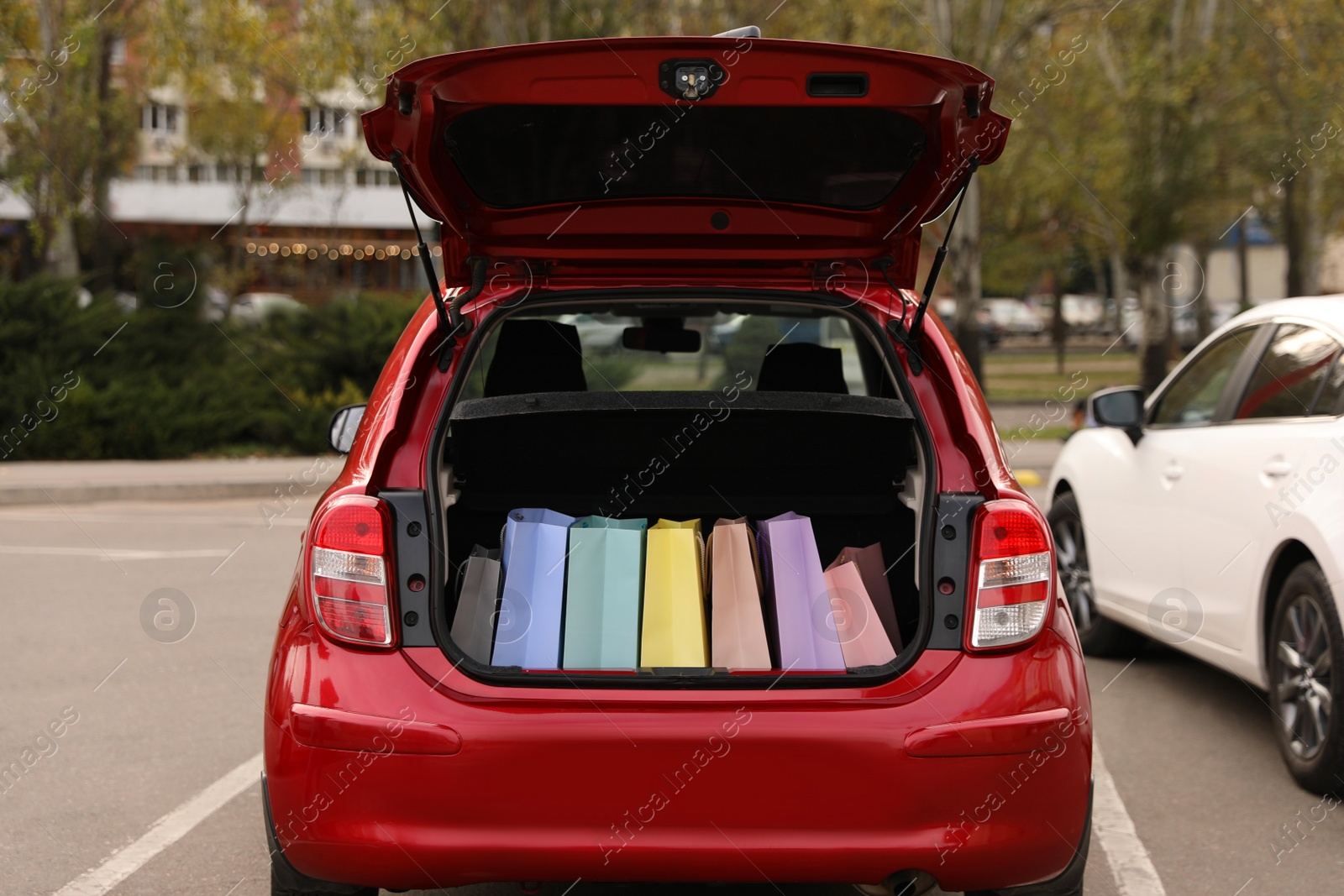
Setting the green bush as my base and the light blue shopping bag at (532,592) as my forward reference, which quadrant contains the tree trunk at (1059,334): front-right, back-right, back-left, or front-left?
back-left

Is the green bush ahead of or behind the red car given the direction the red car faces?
ahead

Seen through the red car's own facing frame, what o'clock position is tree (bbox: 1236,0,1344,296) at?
The tree is roughly at 1 o'clock from the red car.

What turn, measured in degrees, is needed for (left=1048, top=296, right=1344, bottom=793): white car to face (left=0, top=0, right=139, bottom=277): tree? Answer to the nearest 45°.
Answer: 0° — it already faces it

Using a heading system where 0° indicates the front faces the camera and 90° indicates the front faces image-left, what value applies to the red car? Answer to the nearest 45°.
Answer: approximately 180°

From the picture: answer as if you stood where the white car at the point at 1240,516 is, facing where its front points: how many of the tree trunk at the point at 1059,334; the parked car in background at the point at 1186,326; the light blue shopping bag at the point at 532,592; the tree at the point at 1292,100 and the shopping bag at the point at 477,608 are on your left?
2

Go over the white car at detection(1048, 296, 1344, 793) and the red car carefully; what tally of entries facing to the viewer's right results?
0

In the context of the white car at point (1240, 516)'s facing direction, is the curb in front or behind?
in front

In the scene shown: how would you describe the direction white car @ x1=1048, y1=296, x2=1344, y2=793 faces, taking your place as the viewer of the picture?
facing away from the viewer and to the left of the viewer

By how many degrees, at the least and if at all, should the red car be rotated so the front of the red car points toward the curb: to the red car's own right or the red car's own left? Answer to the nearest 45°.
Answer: approximately 45° to the red car's own left

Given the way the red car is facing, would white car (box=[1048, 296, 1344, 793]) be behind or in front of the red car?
in front

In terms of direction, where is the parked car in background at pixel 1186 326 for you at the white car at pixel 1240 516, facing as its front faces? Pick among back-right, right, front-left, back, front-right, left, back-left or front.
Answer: front-right

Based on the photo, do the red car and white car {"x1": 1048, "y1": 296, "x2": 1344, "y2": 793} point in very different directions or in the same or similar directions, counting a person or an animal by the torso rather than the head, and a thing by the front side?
same or similar directions

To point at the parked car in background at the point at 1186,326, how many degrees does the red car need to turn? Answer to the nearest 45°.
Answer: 0° — it already faces it

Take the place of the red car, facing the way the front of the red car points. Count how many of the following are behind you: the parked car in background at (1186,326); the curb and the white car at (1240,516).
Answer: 0

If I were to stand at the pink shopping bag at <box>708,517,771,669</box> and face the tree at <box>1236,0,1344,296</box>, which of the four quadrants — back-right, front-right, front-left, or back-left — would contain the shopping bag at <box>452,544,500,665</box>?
back-left
